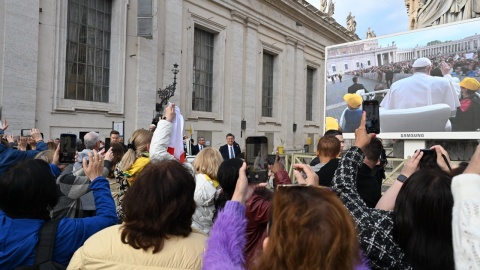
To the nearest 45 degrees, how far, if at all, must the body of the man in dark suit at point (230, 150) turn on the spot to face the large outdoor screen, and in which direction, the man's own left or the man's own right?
approximately 90° to the man's own left

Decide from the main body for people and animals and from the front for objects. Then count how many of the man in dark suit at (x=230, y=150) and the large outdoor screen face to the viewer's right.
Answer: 0

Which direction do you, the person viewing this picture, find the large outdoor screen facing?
facing the viewer and to the left of the viewer

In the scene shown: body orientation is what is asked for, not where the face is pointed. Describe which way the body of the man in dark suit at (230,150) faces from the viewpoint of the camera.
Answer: toward the camera

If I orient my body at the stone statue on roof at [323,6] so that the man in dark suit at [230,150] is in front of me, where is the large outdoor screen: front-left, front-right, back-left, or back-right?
front-left
